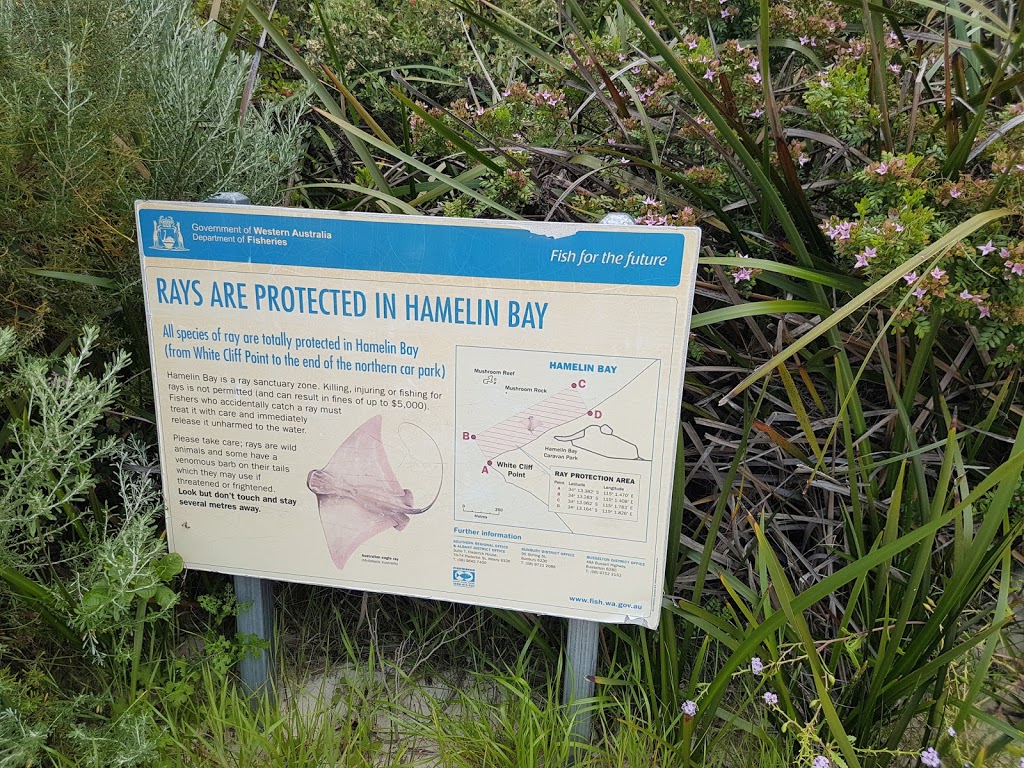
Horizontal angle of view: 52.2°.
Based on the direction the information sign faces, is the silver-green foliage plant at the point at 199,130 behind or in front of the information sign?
behind

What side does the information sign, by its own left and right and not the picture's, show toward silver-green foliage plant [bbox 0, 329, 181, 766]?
right

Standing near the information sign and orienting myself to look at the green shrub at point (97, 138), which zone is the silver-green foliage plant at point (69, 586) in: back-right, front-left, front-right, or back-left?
front-left

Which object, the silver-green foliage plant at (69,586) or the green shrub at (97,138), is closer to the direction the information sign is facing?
the silver-green foliage plant

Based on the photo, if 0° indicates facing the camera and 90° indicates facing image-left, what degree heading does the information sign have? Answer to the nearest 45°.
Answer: approximately 0°

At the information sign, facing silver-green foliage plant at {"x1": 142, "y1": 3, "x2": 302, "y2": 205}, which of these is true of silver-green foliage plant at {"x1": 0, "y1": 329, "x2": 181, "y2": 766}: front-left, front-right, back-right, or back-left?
front-left
